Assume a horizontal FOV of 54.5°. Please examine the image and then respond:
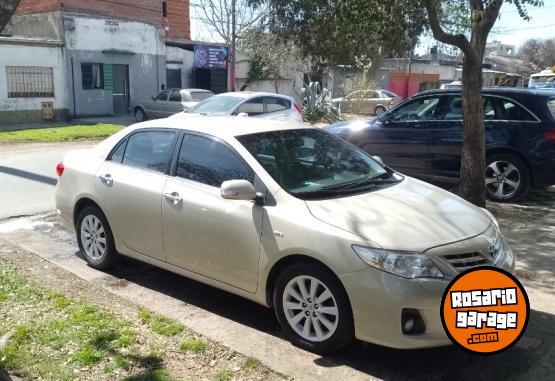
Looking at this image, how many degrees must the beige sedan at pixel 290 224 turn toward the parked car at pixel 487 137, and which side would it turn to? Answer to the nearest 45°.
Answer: approximately 90° to its left

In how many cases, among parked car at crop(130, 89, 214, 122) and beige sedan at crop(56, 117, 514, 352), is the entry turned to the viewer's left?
1

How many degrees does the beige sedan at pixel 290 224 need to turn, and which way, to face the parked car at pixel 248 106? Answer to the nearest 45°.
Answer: approximately 135° to its left

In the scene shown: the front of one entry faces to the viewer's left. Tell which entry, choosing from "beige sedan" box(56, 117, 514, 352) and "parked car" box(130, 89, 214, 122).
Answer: the parked car

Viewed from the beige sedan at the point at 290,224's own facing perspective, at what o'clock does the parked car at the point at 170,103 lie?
The parked car is roughly at 7 o'clock from the beige sedan.

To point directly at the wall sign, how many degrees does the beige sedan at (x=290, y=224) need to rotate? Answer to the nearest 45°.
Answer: approximately 135° to its left

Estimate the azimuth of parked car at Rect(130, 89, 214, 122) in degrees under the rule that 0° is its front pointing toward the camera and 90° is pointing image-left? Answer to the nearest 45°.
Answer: approximately 90°

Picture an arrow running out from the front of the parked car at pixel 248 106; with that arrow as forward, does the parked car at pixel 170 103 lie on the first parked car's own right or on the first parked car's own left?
on the first parked car's own right

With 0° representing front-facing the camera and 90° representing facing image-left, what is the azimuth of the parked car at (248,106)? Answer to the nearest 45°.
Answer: approximately 45°

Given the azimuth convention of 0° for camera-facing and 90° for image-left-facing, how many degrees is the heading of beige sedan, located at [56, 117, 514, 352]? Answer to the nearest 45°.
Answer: approximately 315°

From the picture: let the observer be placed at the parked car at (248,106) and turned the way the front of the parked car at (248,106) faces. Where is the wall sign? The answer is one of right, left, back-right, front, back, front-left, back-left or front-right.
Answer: back-right

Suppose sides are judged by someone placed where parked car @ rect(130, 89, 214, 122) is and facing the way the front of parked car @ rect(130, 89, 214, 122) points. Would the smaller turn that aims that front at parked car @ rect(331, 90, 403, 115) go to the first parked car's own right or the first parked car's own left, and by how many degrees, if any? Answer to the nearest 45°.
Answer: approximately 135° to the first parked car's own right

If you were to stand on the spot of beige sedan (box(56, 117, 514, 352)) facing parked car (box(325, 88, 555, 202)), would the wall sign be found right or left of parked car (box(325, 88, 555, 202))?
left
